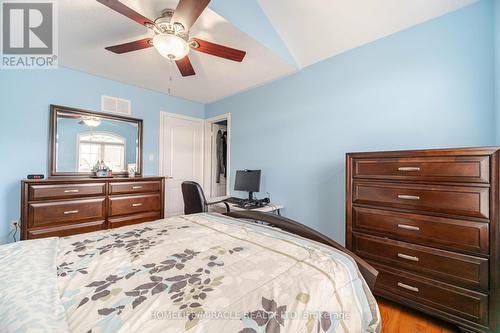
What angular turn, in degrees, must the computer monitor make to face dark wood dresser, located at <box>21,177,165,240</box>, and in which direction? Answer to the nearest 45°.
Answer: approximately 45° to its right

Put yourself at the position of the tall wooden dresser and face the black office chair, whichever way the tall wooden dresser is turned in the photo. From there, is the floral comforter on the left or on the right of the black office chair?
left

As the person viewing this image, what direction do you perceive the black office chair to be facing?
facing away from the viewer and to the right of the viewer

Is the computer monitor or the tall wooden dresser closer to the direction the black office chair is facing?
the computer monitor

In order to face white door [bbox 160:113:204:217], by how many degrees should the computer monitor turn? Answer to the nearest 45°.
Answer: approximately 90° to its right

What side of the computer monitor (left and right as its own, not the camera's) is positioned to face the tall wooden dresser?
left

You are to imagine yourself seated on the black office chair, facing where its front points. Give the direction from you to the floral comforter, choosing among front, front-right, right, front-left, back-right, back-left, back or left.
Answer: back-right

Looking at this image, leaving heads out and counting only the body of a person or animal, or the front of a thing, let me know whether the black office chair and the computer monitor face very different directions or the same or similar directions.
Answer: very different directions

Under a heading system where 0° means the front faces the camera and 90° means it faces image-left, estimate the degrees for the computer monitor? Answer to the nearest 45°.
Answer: approximately 45°
